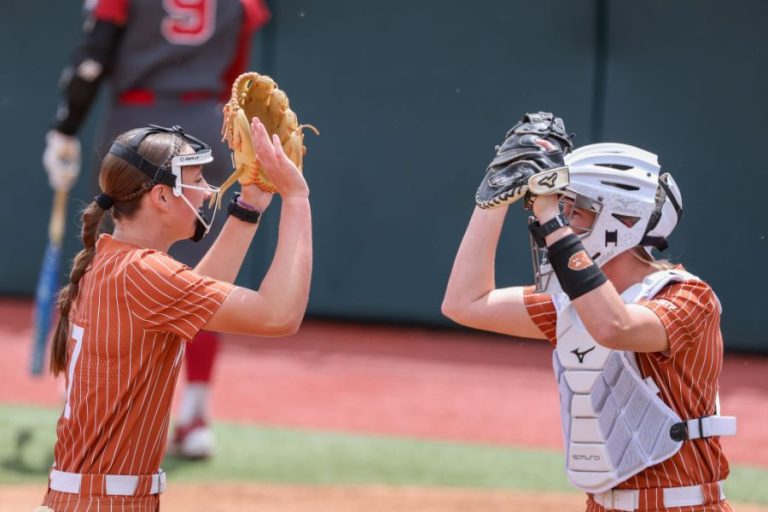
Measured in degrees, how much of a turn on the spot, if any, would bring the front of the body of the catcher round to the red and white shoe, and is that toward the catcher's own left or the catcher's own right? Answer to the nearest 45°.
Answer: approximately 90° to the catcher's own right

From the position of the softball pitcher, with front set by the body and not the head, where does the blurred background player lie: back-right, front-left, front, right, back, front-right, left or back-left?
left

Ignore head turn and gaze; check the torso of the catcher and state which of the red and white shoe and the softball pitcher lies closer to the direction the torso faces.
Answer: the softball pitcher

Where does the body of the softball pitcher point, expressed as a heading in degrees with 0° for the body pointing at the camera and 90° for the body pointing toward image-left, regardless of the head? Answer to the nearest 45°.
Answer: approximately 270°

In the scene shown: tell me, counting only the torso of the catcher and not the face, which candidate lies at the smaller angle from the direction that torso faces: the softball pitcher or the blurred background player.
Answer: the softball pitcher

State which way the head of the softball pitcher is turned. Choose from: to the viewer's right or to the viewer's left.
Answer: to the viewer's right

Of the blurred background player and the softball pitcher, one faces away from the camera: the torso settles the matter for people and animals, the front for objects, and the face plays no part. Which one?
the blurred background player

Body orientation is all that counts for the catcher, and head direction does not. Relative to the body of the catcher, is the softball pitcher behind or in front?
in front

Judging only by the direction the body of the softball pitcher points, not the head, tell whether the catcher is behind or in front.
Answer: in front

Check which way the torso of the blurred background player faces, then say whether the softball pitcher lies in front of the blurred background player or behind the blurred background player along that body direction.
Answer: behind

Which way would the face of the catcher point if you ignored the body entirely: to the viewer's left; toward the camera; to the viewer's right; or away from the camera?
to the viewer's left
